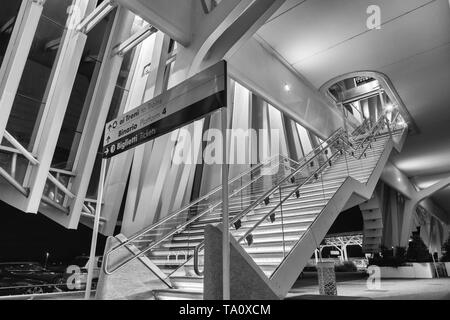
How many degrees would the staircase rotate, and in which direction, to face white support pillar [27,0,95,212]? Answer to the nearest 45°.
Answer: approximately 45° to its right

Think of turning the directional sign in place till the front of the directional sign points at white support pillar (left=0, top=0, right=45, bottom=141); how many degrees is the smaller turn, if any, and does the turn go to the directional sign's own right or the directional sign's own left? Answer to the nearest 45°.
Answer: approximately 90° to the directional sign's own right

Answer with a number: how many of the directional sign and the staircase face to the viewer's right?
0

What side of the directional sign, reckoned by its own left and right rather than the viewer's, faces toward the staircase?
back

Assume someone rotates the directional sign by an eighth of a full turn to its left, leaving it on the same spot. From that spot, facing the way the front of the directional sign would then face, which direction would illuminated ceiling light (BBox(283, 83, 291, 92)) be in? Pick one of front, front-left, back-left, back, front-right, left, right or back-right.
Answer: back-left

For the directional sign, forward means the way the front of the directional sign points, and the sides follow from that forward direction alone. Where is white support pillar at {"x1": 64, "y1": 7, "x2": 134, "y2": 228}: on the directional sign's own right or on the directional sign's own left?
on the directional sign's own right

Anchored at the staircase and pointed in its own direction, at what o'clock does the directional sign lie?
The directional sign is roughly at 11 o'clock from the staircase.

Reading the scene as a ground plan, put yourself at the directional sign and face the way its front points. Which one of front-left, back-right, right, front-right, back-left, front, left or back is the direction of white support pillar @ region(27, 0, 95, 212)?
right

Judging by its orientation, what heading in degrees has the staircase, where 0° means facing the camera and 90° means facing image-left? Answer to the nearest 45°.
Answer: approximately 45°

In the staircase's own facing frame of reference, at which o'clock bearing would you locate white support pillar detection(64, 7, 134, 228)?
The white support pillar is roughly at 2 o'clock from the staircase.

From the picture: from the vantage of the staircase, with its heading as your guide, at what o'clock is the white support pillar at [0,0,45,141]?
The white support pillar is roughly at 1 o'clock from the staircase.

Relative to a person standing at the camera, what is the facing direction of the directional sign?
facing the viewer and to the left of the viewer
